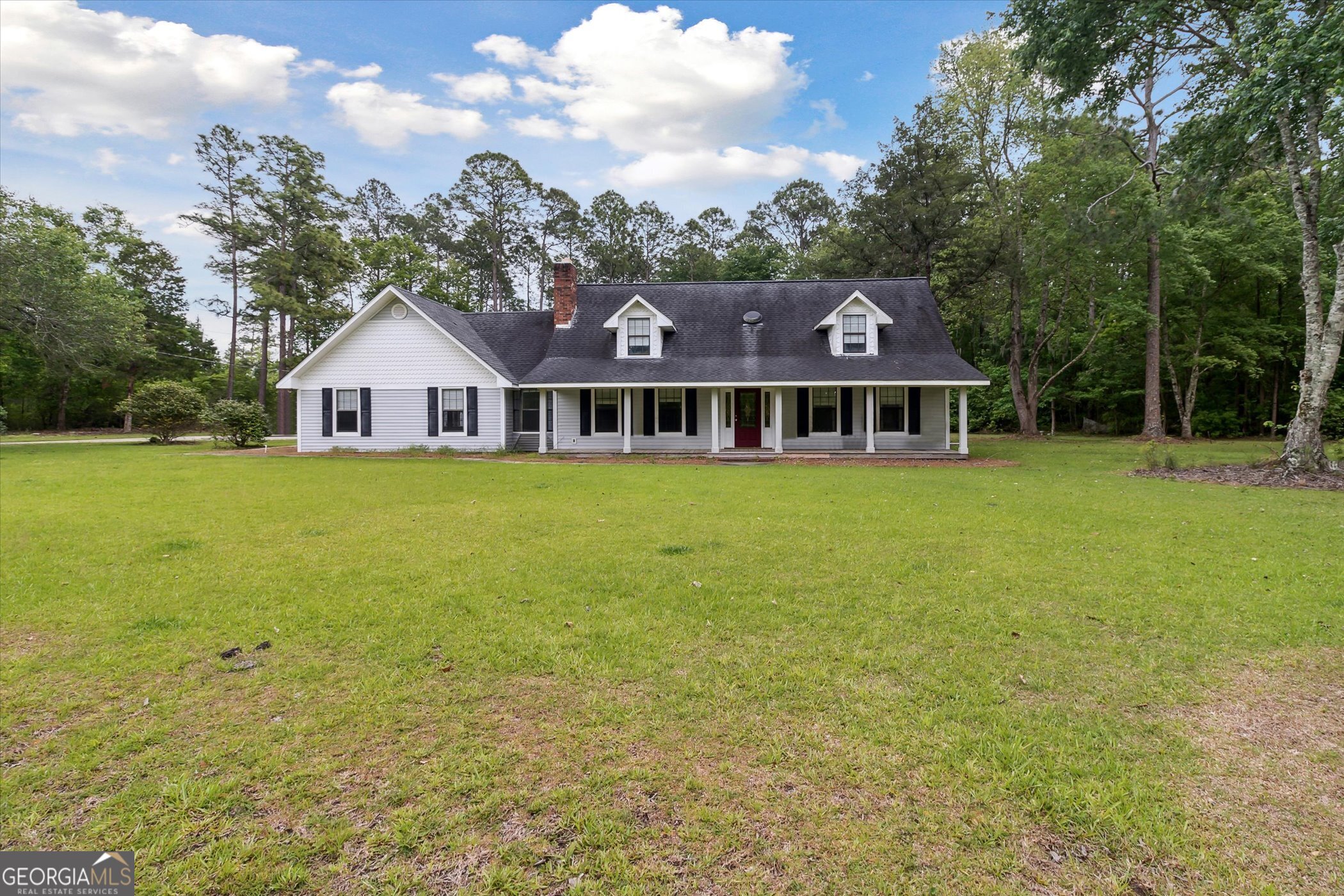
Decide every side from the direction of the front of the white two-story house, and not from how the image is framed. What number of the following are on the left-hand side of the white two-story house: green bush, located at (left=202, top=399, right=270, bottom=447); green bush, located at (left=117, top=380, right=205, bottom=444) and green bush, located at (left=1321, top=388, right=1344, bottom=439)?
1

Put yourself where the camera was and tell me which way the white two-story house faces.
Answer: facing the viewer

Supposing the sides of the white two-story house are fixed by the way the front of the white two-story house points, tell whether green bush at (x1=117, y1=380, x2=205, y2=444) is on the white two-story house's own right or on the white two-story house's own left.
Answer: on the white two-story house's own right

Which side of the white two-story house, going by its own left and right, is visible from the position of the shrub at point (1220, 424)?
left

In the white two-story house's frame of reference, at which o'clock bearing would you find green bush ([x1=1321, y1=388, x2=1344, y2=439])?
The green bush is roughly at 9 o'clock from the white two-story house.

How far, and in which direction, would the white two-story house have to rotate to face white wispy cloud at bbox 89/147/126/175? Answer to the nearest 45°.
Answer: approximately 90° to its right
